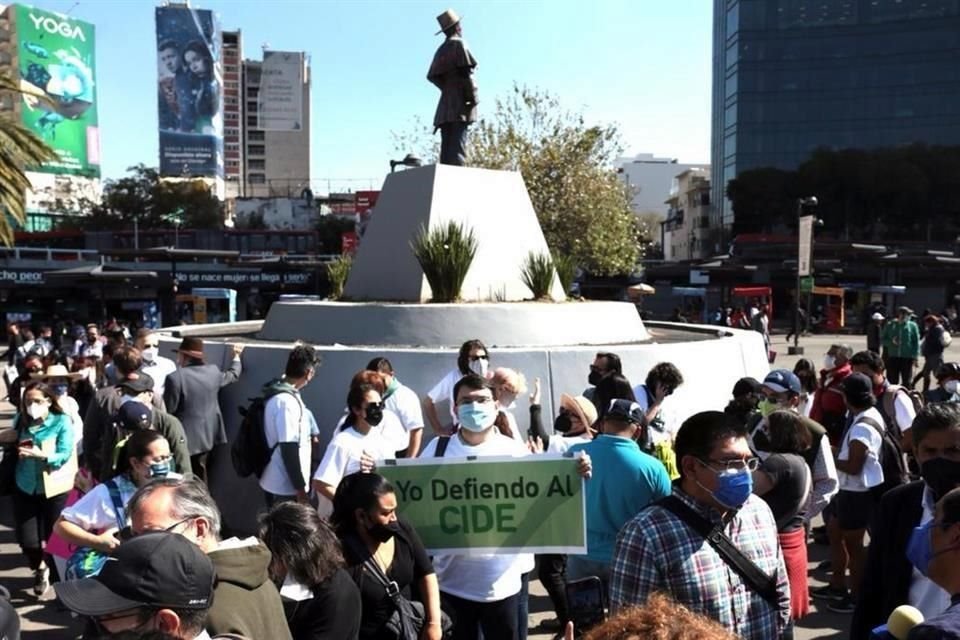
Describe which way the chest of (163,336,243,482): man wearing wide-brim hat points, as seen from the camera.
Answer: away from the camera

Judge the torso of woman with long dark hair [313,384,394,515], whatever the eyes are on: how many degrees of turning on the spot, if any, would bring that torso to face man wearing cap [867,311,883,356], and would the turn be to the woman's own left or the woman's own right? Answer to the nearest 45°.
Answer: approximately 90° to the woman's own left

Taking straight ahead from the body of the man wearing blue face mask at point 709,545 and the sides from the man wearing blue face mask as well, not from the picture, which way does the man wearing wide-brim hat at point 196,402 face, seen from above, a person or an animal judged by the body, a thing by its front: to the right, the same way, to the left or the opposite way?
the opposite way

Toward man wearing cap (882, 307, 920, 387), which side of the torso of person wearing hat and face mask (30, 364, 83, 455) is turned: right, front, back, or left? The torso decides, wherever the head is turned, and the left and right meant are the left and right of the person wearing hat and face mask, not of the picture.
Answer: left

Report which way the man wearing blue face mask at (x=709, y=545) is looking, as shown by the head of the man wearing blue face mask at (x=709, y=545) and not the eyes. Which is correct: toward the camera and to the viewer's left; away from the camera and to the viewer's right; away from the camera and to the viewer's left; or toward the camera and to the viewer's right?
toward the camera and to the viewer's right

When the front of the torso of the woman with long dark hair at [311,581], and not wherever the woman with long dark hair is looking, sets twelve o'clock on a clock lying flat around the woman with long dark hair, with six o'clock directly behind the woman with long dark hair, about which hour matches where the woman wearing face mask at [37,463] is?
The woman wearing face mask is roughly at 2 o'clock from the woman with long dark hair.

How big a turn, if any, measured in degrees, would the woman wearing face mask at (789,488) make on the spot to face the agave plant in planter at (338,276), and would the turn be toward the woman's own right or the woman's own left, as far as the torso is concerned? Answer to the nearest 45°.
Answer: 0° — they already face it

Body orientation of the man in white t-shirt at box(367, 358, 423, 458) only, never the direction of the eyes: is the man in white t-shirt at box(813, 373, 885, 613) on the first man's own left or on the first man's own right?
on the first man's own left

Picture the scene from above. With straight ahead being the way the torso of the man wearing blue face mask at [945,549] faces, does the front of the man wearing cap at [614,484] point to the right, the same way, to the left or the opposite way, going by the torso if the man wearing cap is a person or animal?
to the right

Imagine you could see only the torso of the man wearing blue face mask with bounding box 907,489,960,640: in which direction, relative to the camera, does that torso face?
to the viewer's left

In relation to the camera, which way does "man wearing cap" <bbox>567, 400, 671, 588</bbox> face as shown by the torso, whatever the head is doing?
away from the camera

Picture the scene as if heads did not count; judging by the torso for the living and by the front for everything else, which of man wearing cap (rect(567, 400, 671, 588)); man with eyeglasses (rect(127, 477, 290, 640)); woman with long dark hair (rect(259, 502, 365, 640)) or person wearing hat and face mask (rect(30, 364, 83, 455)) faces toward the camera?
the person wearing hat and face mask

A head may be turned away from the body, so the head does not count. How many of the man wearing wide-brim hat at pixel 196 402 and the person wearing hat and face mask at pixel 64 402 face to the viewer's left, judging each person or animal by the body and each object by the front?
0
